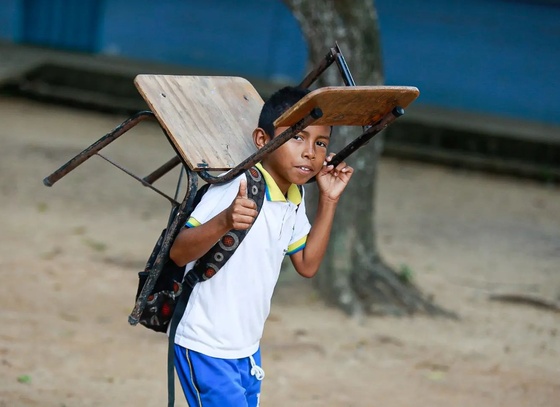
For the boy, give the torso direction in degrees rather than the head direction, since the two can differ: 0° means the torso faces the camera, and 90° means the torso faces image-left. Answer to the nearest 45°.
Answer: approximately 315°

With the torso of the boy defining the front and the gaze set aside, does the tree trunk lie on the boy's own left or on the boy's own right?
on the boy's own left
